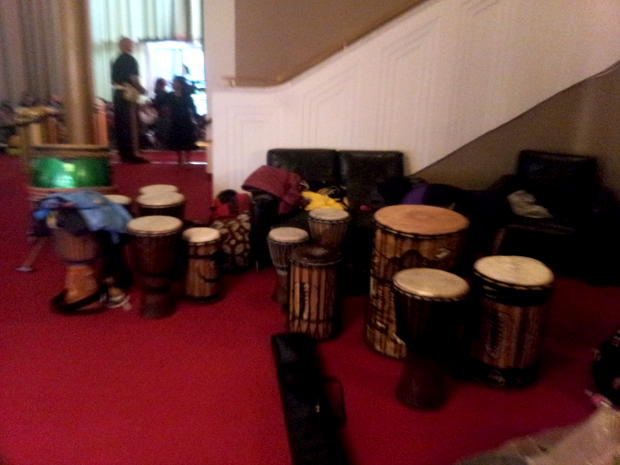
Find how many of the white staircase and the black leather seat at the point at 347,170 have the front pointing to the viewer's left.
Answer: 1

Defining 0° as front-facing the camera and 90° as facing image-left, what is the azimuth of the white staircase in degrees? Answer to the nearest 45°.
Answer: approximately 90°

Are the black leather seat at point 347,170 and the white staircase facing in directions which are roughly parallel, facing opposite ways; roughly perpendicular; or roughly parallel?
roughly perpendicular

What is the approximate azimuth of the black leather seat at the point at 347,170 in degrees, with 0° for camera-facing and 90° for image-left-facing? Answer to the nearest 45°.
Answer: approximately 0°

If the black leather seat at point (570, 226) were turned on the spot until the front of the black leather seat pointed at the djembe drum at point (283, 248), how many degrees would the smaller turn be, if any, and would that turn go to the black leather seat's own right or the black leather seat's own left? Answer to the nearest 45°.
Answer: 0° — it already faces it

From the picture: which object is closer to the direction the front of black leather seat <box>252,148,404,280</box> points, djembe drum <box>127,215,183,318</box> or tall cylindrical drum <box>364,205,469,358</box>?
the tall cylindrical drum

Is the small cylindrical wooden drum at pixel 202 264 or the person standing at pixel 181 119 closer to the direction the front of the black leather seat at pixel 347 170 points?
the small cylindrical wooden drum
